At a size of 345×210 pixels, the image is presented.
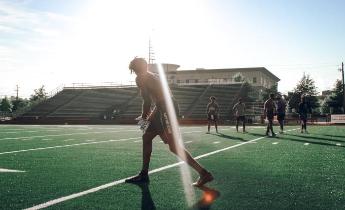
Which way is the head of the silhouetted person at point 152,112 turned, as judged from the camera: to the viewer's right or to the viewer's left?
to the viewer's left

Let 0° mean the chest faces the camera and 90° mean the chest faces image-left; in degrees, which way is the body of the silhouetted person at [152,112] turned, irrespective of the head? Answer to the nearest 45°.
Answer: approximately 90°
